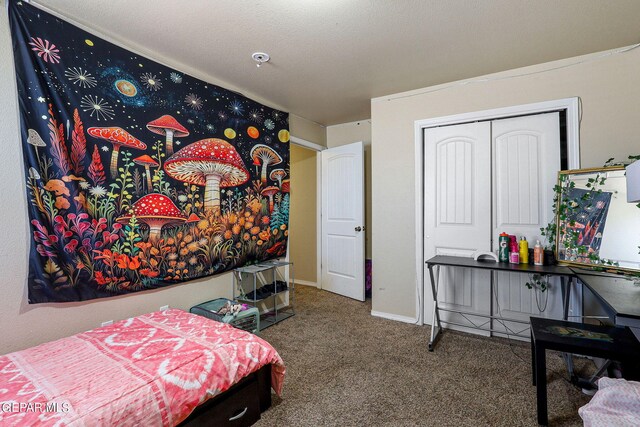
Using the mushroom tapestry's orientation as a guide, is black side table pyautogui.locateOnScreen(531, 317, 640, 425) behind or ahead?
ahead

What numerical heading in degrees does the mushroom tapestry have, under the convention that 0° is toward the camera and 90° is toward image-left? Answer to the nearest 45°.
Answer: approximately 315°

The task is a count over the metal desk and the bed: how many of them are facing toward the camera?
1

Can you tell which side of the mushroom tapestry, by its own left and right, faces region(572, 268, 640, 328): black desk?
front

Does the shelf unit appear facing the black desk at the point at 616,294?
yes

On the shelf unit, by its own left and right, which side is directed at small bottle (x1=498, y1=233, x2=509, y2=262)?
front

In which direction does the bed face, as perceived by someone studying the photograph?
facing away from the viewer and to the right of the viewer

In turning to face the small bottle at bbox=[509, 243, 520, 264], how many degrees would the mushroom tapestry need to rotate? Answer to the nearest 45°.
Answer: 0° — it already faces it
